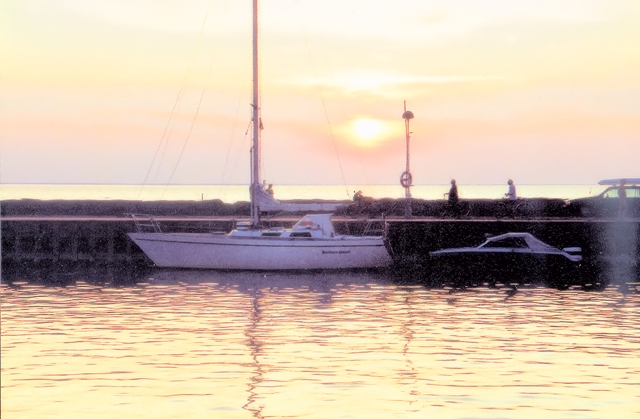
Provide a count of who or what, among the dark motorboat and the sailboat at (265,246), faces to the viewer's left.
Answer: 2

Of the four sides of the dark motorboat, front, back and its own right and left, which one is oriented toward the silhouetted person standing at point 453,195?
right

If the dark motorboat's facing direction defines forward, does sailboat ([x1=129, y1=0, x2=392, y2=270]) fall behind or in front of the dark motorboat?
in front

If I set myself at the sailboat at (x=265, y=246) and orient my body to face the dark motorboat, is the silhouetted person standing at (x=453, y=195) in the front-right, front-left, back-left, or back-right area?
front-left

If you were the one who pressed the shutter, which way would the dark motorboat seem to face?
facing to the left of the viewer

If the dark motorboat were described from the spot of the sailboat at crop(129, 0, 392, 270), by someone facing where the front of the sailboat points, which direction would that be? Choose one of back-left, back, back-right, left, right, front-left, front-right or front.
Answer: back

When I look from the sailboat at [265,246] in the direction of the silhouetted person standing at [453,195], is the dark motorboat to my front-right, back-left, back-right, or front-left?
front-right

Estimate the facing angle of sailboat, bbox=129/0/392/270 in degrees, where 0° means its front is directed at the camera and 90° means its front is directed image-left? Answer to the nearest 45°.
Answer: approximately 90°
